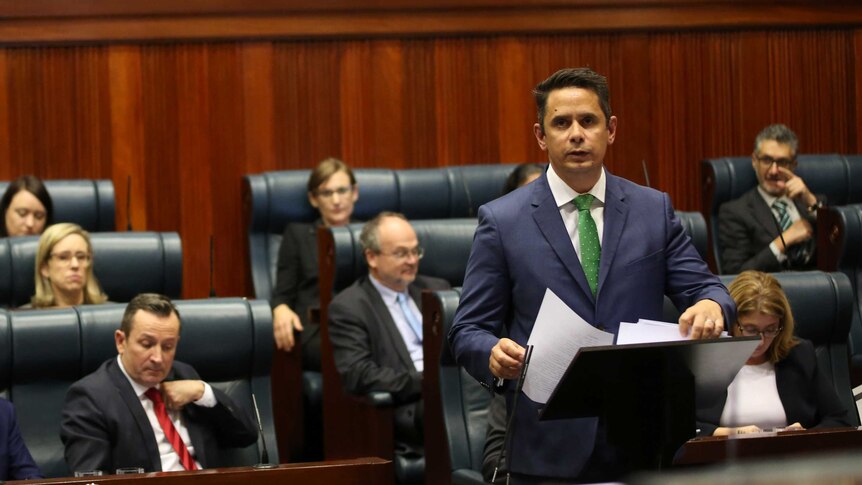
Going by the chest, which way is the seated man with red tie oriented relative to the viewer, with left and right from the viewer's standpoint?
facing the viewer and to the right of the viewer

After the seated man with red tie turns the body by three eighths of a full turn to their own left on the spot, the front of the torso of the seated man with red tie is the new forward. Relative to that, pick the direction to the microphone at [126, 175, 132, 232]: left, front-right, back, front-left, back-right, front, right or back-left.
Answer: front

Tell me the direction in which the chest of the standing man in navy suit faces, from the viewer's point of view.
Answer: toward the camera

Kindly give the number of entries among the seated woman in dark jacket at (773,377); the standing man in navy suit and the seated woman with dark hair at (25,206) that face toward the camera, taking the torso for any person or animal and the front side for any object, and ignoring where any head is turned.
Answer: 3

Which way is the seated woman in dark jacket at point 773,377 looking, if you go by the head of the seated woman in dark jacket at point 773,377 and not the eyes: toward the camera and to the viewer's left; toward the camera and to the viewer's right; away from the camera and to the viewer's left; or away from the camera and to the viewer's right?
toward the camera and to the viewer's left

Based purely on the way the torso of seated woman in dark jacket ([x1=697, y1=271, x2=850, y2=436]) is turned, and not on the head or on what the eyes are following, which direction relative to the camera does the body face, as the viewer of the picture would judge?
toward the camera

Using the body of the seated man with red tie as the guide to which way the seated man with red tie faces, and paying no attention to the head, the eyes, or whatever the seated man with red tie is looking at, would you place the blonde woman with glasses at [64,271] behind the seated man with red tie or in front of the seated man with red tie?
behind
